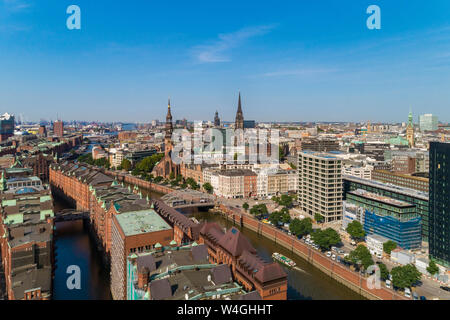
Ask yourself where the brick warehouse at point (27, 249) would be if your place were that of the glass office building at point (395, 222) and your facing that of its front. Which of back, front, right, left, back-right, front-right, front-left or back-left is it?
front

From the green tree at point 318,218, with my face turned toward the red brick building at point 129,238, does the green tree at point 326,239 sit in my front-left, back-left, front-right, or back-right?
front-left

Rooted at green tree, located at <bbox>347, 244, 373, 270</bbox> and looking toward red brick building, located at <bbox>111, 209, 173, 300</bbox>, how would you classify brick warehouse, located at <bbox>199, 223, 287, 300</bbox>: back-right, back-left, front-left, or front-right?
front-left

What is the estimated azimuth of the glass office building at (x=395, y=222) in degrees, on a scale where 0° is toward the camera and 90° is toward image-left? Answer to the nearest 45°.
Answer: approximately 45°

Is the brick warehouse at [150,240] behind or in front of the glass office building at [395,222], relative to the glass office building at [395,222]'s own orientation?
in front

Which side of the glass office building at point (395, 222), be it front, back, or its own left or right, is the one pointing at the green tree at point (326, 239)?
front

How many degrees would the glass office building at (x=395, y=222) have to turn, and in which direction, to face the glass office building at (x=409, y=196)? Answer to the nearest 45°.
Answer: approximately 135° to its right

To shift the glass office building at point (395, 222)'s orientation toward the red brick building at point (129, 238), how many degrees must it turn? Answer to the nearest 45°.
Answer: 0° — it already faces it

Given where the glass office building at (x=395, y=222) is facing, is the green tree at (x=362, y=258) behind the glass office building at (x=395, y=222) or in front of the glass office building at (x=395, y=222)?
in front

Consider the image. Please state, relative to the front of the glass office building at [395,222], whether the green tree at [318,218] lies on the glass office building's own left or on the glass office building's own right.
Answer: on the glass office building's own right

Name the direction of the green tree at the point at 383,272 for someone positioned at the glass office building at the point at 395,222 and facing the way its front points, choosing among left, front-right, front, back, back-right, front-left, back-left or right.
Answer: front-left

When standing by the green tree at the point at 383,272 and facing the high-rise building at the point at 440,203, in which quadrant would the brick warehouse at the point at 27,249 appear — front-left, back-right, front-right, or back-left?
back-left
